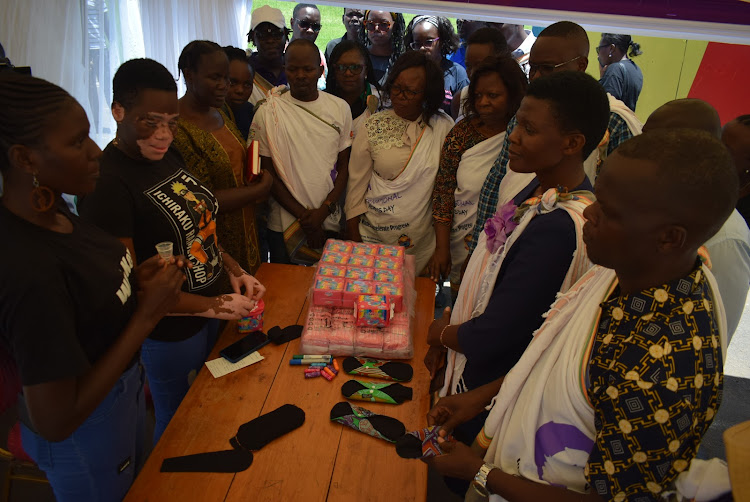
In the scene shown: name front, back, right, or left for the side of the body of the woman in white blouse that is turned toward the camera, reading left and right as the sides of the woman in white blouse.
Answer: front

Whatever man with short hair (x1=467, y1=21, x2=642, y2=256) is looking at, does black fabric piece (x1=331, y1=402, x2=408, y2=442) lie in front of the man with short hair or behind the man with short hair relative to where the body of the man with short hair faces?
in front

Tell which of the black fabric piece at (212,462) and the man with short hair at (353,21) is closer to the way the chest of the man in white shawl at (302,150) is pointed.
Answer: the black fabric piece

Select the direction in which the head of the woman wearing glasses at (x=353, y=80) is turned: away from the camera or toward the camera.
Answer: toward the camera

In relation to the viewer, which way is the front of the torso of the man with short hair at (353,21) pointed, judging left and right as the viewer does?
facing the viewer

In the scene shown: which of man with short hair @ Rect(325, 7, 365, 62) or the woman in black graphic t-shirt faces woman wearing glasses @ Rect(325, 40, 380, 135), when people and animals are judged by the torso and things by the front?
the man with short hair

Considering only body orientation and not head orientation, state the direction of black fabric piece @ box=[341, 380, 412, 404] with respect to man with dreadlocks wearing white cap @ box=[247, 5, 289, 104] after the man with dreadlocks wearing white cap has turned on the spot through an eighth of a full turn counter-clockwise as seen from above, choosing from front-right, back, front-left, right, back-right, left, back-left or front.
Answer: front-right

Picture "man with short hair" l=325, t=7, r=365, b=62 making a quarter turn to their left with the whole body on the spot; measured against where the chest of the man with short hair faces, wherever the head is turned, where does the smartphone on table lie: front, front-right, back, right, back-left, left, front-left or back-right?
right

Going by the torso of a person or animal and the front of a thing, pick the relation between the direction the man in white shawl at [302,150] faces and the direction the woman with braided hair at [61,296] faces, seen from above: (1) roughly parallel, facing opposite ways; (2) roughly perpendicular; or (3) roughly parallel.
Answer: roughly perpendicular

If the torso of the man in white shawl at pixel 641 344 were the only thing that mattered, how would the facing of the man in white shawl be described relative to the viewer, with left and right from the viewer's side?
facing to the left of the viewer

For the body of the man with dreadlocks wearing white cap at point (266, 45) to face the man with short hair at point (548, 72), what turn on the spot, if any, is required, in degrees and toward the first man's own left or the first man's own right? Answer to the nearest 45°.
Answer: approximately 45° to the first man's own left

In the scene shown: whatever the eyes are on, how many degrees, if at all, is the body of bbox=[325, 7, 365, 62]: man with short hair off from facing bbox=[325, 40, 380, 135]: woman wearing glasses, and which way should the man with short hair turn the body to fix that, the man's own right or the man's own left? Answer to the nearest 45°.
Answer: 0° — they already face them

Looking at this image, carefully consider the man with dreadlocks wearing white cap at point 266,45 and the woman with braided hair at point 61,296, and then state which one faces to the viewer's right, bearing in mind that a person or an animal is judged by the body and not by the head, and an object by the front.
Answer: the woman with braided hair

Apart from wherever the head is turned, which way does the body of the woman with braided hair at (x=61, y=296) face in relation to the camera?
to the viewer's right

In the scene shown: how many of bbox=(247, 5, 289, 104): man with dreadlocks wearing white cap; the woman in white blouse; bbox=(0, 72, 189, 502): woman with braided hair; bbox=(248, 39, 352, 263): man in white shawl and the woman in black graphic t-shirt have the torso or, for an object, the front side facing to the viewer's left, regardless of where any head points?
0

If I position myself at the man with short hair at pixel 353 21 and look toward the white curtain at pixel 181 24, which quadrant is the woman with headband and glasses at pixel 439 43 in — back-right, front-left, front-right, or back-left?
back-left
